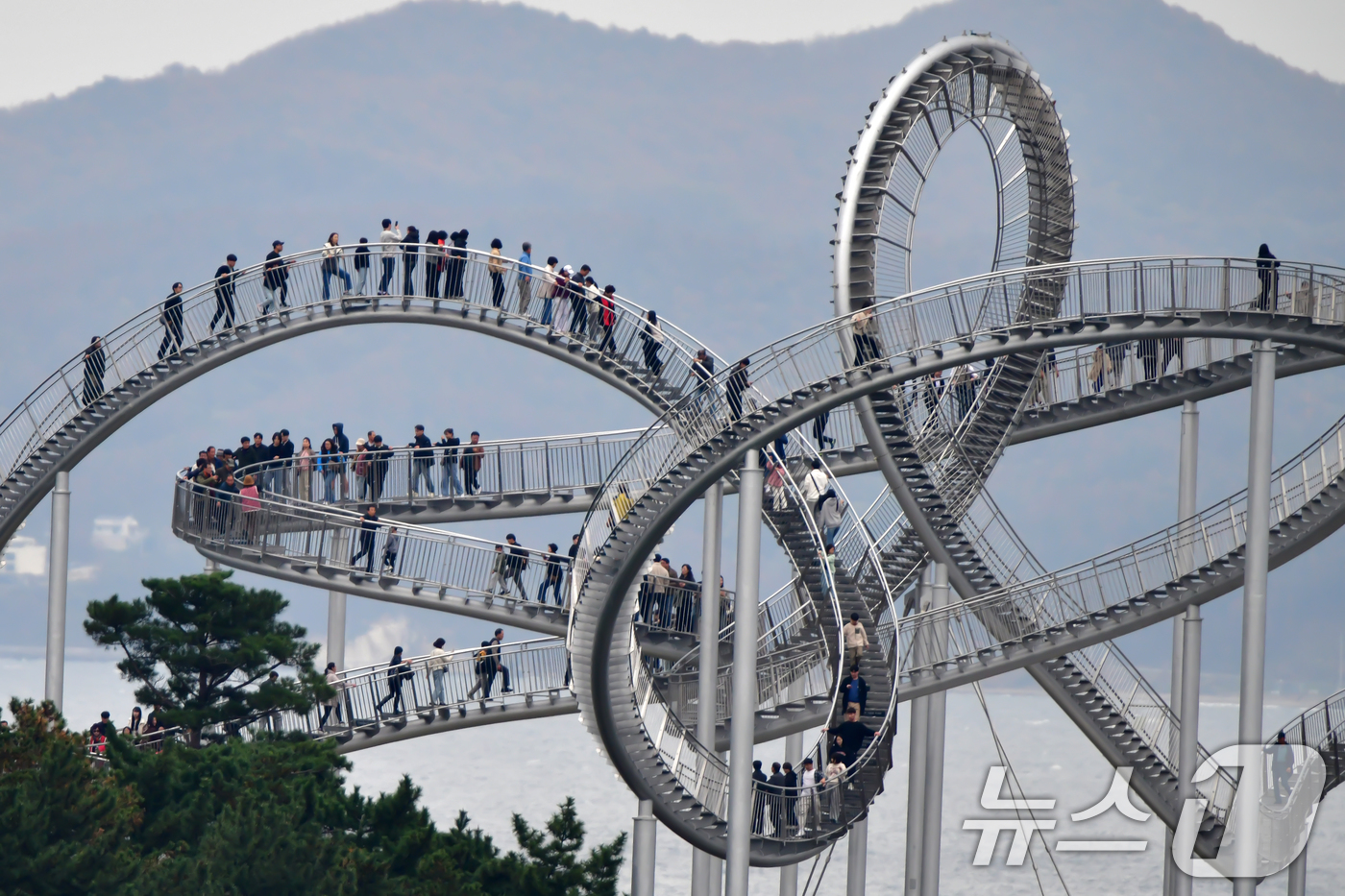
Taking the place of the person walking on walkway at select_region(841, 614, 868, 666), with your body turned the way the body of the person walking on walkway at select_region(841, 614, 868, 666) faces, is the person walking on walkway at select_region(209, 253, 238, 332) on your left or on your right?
on your right

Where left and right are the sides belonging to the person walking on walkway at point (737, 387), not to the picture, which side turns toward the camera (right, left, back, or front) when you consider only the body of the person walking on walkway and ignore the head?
right

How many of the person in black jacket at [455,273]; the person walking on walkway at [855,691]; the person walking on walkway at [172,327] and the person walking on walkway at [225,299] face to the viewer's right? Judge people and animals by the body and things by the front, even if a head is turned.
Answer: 2

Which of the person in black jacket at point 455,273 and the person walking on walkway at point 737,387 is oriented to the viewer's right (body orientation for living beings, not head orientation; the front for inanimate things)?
the person walking on walkway

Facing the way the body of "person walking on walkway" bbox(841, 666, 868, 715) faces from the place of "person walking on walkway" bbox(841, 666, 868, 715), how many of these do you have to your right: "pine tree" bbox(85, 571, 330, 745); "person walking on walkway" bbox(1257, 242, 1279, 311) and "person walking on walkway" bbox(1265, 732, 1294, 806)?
1

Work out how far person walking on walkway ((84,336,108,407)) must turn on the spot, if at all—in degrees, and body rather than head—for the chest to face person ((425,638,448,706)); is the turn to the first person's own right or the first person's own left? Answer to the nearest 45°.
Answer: approximately 45° to the first person's own right

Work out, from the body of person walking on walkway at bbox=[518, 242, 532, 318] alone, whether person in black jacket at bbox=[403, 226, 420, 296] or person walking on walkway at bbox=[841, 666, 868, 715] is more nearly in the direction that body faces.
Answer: the person walking on walkway

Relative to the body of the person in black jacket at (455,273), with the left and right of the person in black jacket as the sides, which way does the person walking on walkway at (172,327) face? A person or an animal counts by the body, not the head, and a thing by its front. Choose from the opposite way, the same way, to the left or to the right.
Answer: to the right

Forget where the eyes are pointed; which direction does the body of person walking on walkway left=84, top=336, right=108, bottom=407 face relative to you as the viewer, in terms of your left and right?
facing to the right of the viewer

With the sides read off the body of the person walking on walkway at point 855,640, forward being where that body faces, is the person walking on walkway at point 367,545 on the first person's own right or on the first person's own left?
on the first person's own right

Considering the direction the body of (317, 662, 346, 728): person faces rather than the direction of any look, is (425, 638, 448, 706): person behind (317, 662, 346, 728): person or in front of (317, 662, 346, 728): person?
in front
